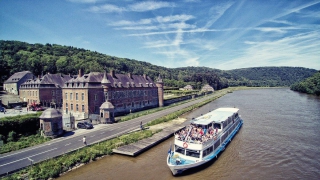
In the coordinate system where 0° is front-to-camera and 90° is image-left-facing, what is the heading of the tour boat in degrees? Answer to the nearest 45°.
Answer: approximately 45°

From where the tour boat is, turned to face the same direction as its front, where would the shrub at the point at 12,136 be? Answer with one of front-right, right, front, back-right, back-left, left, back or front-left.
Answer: front-right

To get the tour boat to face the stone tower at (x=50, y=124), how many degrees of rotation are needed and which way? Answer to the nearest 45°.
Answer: approximately 45° to its right
